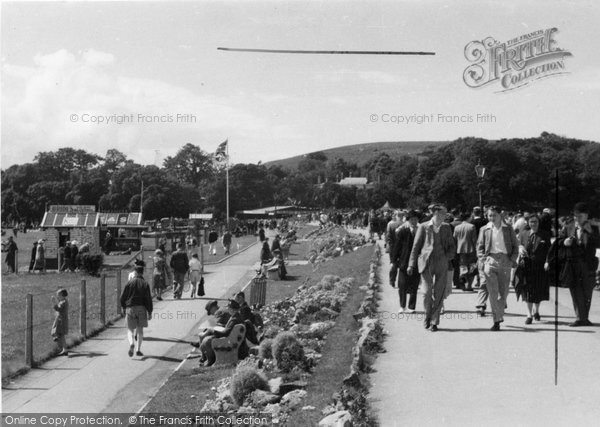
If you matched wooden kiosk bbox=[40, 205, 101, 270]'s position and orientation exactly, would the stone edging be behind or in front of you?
in front

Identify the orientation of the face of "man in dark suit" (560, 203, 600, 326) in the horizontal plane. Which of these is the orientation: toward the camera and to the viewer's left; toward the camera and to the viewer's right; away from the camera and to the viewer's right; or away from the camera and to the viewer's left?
toward the camera and to the viewer's left

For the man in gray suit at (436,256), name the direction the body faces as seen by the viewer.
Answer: toward the camera

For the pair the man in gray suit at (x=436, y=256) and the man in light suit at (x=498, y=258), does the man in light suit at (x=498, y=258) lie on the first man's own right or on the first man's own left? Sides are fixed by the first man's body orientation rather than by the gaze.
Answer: on the first man's own left

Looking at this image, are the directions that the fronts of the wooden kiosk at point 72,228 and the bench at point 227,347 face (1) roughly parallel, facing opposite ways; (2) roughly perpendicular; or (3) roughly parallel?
roughly perpendicular

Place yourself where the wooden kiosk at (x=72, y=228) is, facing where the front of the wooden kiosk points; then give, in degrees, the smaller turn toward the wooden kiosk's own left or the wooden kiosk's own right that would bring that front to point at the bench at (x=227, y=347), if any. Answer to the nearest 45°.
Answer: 0° — it already faces it

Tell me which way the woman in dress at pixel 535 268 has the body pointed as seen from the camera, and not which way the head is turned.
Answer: toward the camera

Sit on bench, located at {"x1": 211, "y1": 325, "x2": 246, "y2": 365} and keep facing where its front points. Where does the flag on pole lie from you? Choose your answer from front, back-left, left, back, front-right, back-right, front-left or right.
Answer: right

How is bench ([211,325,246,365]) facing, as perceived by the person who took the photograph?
facing to the left of the viewer

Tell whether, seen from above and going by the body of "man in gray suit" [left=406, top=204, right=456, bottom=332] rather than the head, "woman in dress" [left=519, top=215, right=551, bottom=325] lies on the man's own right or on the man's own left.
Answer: on the man's own left

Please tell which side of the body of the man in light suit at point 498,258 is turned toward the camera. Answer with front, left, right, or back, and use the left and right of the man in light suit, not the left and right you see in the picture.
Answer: front

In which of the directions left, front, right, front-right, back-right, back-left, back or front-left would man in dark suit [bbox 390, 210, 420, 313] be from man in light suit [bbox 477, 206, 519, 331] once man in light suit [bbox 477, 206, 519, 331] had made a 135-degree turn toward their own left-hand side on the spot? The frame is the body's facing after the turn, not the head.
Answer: left

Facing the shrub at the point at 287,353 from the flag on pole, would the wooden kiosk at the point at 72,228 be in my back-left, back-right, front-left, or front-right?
front-right

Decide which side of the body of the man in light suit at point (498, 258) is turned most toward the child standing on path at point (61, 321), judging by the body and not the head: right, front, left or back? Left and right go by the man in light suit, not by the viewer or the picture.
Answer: right
